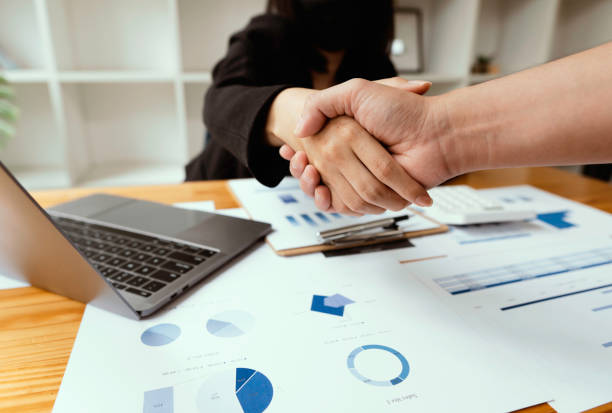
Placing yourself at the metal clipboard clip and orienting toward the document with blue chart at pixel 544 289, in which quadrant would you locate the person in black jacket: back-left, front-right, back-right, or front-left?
back-left

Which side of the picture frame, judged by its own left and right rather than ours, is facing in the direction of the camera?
front

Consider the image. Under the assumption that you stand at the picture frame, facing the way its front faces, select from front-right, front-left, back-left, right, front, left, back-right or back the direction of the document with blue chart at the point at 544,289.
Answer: front

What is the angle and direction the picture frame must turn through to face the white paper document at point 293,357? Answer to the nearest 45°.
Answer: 0° — it already faces it

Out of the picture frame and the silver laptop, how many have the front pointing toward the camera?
1

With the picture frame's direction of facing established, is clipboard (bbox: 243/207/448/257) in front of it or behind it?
in front

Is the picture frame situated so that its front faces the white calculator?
yes

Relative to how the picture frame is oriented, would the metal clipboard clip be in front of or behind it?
in front
